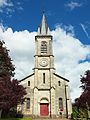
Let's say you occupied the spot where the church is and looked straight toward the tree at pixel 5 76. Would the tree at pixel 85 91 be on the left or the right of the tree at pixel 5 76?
left

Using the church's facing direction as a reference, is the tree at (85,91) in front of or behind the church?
in front

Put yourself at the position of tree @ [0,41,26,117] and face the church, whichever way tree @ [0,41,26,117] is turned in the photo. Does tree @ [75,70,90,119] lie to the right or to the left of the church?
right

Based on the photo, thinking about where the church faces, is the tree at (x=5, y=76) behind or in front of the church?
in front

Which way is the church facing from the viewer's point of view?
toward the camera
